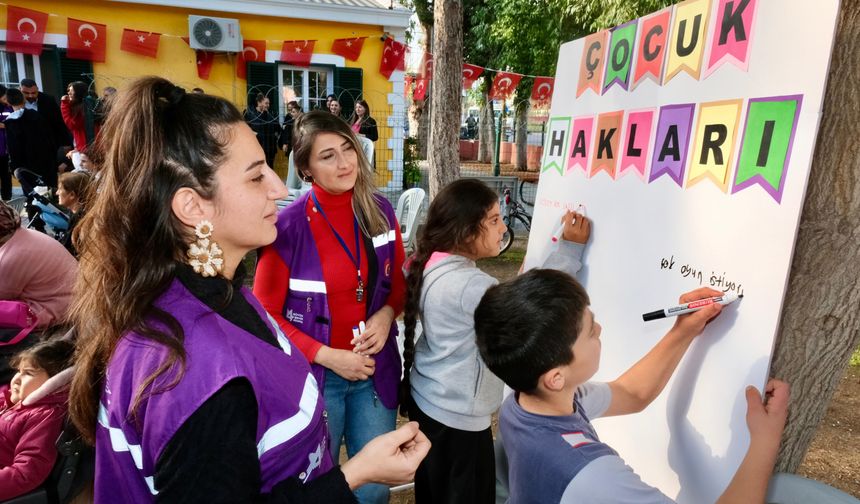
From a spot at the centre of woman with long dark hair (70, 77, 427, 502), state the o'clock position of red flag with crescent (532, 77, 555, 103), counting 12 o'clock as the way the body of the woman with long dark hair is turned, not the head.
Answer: The red flag with crescent is roughly at 10 o'clock from the woman with long dark hair.

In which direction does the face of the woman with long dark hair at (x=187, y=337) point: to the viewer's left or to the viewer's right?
to the viewer's right

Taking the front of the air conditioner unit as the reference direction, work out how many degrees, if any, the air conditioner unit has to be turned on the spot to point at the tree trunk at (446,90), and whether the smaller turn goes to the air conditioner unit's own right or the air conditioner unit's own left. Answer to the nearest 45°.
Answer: approximately 45° to the air conditioner unit's own left

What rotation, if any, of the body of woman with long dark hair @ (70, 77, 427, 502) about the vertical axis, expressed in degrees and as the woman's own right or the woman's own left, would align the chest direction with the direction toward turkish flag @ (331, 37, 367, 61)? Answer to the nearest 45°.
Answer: approximately 90° to the woman's own left

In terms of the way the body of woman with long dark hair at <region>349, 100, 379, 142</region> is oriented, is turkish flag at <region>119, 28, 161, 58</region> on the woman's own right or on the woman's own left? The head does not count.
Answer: on the woman's own right

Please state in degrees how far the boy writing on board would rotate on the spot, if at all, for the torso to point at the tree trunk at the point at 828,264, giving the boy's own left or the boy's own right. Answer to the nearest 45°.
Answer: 0° — they already face it

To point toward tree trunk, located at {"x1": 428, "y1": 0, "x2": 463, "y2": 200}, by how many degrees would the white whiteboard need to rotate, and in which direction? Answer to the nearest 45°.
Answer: approximately 90° to its right

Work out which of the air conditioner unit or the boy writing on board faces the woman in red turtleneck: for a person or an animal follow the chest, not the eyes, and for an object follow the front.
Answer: the air conditioner unit

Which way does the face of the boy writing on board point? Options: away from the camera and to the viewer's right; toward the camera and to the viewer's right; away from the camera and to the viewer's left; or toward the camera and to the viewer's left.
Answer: away from the camera and to the viewer's right

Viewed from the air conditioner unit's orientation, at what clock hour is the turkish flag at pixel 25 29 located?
The turkish flag is roughly at 3 o'clock from the air conditioner unit.

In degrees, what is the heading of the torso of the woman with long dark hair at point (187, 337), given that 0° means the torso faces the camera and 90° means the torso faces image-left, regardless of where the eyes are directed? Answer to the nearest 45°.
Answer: approximately 270°

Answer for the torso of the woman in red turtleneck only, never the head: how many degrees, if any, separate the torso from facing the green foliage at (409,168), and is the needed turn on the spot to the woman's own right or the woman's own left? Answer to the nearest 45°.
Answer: approximately 135° to the woman's own left

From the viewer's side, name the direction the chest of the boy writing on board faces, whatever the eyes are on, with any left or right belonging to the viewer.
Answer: facing away from the viewer and to the right of the viewer
